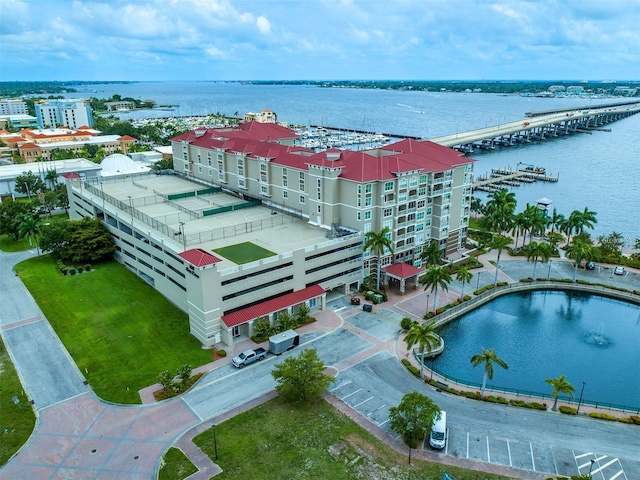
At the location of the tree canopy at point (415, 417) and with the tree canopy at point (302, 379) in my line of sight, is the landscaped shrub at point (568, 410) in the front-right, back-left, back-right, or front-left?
back-right

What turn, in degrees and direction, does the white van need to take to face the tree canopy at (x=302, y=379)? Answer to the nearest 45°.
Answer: approximately 90° to its right

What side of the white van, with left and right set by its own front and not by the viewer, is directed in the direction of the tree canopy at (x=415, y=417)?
right

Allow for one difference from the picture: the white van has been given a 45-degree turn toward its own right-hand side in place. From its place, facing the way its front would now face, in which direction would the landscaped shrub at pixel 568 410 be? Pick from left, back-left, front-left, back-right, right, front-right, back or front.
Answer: back

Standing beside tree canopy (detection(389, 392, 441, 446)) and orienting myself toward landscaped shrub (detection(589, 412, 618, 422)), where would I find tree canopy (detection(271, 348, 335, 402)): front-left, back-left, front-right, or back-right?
back-left

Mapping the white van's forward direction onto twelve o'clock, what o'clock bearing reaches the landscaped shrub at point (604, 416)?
The landscaped shrub is roughly at 8 o'clock from the white van.

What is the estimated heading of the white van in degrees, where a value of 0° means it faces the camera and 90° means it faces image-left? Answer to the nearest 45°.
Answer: approximately 0°
